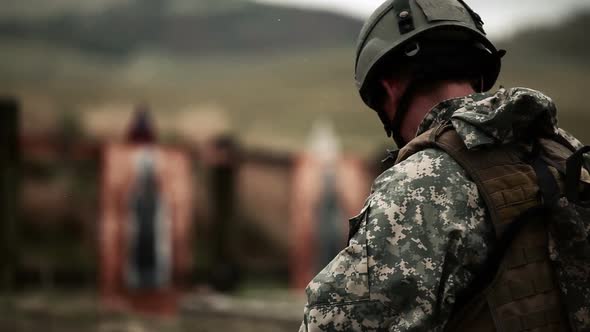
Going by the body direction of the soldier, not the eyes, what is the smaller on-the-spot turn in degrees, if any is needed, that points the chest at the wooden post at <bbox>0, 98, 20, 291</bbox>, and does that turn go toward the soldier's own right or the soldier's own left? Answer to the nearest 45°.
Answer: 0° — they already face it

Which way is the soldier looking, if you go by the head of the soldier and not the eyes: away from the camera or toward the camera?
away from the camera

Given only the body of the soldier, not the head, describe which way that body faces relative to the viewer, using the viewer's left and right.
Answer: facing away from the viewer and to the left of the viewer

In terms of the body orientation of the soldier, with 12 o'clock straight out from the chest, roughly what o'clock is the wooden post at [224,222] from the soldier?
The wooden post is roughly at 1 o'clock from the soldier.
